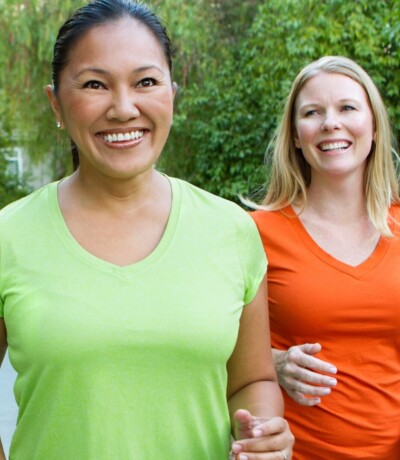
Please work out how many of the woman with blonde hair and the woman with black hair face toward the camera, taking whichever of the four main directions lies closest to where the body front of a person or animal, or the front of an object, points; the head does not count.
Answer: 2

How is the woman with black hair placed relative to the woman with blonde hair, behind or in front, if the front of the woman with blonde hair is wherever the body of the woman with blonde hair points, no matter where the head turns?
in front

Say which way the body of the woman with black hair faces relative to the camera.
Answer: toward the camera

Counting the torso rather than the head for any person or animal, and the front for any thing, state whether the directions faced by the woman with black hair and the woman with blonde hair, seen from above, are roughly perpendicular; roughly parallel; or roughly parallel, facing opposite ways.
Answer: roughly parallel

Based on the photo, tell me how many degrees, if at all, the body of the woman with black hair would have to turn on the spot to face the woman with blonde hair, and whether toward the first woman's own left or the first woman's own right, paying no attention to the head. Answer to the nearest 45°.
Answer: approximately 135° to the first woman's own left

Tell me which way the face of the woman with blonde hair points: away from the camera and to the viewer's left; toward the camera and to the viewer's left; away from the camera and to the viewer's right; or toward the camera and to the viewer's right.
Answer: toward the camera and to the viewer's left

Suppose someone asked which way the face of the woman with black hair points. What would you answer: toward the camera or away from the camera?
toward the camera
